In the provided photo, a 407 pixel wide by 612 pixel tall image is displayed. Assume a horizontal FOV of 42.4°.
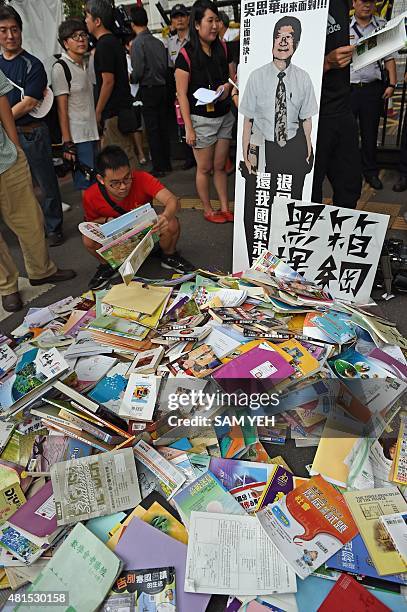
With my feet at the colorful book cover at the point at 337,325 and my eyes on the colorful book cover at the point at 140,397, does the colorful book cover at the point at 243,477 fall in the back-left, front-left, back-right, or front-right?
front-left

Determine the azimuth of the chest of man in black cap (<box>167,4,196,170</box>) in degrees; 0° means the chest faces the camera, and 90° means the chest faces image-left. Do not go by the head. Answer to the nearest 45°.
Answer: approximately 0°

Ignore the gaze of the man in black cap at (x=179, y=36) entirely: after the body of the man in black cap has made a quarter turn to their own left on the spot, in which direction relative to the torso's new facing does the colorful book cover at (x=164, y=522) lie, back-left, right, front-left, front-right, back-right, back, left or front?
right

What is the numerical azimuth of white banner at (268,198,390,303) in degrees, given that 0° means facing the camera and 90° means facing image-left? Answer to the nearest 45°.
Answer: approximately 0°

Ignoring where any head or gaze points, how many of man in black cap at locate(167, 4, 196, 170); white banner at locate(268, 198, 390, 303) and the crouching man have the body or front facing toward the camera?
3

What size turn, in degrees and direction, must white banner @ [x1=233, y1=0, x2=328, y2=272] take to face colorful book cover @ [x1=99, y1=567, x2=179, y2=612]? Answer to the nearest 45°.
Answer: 0° — it already faces it

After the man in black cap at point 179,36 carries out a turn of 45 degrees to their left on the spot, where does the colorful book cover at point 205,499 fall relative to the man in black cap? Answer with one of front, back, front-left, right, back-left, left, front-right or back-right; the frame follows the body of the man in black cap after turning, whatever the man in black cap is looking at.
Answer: front-right

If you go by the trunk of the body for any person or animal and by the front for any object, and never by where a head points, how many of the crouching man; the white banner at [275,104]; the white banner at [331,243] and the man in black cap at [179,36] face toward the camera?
4

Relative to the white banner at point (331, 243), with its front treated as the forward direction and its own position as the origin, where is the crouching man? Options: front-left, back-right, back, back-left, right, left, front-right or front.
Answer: right

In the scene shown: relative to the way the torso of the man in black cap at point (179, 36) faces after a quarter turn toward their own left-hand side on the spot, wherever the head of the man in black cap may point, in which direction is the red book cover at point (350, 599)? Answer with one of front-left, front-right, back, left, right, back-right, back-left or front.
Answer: right

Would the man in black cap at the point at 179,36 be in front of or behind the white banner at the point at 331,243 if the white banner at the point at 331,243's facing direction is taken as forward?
behind

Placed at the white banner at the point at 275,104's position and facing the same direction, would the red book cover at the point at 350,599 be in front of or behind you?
in front

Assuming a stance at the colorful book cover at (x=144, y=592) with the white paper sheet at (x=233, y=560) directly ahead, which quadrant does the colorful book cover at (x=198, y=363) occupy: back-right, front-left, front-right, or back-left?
front-left

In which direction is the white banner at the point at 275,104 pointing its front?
toward the camera

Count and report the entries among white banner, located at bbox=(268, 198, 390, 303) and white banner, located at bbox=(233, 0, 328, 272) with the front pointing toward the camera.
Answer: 2

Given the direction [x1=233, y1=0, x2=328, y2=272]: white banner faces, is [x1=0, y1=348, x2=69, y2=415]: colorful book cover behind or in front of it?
in front
